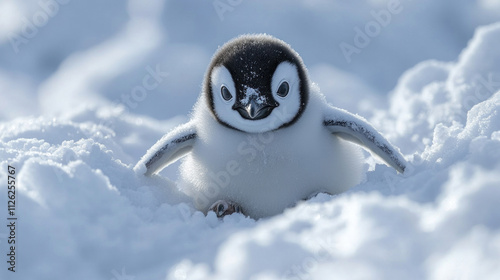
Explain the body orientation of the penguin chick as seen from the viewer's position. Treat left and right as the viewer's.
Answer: facing the viewer
